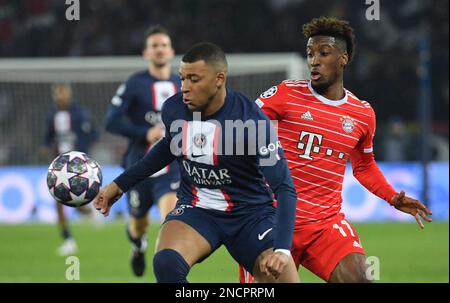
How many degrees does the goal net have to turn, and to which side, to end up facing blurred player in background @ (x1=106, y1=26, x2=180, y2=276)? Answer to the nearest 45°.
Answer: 0° — it already faces them

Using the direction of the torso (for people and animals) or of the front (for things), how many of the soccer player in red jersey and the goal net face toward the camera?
2

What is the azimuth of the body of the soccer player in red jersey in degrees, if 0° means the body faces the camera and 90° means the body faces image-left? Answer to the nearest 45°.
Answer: approximately 0°

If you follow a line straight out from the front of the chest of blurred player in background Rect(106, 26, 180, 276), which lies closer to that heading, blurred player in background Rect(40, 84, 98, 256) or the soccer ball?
the soccer ball

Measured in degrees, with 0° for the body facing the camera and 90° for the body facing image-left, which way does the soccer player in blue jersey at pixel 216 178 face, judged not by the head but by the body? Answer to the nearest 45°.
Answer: approximately 45°

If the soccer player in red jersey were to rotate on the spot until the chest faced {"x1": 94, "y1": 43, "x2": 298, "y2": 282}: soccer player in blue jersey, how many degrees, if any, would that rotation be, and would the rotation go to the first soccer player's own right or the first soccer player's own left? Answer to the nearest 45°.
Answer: approximately 45° to the first soccer player's own right

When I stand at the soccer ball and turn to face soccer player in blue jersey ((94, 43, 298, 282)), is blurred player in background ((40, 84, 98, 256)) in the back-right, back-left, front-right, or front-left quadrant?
back-left

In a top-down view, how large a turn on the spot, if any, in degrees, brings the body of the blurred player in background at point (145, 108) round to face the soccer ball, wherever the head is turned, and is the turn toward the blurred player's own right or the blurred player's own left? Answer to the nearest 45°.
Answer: approximately 45° to the blurred player's own right

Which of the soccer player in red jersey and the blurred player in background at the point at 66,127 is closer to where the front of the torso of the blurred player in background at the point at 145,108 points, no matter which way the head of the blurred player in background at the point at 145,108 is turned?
the soccer player in red jersey

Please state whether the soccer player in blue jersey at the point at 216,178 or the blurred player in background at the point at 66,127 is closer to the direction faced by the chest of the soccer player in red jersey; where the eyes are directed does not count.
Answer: the soccer player in blue jersey
